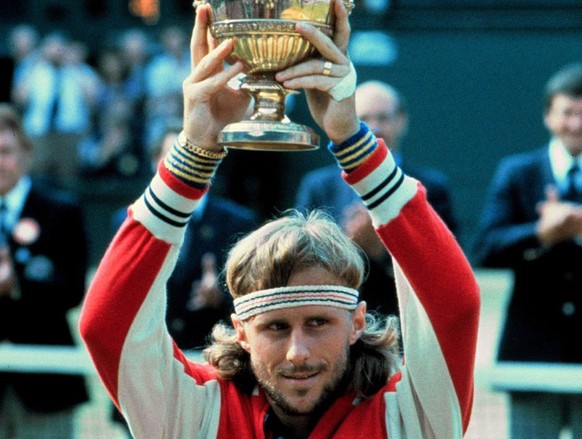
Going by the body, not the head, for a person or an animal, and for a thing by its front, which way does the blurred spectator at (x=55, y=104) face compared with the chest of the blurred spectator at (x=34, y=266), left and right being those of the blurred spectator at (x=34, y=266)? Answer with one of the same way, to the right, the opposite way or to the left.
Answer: the same way

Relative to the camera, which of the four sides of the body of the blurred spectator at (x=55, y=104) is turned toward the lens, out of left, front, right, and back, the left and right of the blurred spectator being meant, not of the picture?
front

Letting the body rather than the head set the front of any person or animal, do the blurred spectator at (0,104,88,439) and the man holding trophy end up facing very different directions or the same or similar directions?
same or similar directions

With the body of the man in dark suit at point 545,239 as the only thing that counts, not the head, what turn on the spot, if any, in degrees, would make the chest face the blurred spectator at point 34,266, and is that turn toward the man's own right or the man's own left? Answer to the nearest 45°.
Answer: approximately 90° to the man's own right

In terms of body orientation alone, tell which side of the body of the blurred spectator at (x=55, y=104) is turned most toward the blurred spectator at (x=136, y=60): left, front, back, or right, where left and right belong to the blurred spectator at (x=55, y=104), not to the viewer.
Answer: left

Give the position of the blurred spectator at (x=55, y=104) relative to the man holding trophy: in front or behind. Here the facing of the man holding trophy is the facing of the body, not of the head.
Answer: behind

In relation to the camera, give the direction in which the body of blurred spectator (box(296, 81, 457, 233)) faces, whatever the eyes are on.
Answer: toward the camera

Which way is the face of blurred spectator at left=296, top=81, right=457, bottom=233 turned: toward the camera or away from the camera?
toward the camera

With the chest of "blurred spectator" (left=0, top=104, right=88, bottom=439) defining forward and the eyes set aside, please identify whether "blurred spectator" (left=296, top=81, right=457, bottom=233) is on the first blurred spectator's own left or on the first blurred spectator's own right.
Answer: on the first blurred spectator's own left

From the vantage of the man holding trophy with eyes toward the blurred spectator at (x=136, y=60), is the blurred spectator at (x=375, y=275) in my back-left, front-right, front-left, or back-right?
front-right

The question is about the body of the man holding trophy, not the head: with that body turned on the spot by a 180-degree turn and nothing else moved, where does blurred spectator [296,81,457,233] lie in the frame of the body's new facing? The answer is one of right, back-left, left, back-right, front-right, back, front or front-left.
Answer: front

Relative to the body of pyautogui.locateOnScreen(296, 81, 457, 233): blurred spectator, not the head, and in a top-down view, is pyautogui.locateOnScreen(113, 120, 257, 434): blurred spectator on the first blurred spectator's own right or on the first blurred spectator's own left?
on the first blurred spectator's own right

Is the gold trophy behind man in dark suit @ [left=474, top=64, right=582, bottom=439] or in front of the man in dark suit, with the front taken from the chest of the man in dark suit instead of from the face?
in front

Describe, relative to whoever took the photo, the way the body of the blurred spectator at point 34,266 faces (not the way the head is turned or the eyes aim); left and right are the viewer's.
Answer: facing the viewer

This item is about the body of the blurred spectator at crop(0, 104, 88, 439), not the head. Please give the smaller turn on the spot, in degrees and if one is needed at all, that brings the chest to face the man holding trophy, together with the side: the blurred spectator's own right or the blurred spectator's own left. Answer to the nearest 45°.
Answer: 0° — they already face them

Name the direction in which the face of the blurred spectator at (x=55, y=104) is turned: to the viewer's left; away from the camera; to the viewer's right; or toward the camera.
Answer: toward the camera

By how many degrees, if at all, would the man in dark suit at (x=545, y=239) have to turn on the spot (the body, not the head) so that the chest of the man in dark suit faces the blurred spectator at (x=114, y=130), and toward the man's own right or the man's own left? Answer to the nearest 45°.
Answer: approximately 135° to the man's own right
